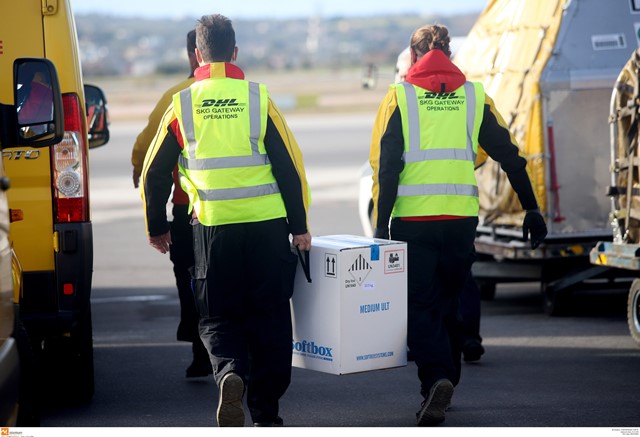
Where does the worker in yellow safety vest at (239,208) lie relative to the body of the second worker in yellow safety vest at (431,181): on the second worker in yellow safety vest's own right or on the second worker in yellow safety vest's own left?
on the second worker in yellow safety vest's own left

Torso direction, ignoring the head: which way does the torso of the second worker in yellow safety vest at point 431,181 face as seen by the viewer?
away from the camera

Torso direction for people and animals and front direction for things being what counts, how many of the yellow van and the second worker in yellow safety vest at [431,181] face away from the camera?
2

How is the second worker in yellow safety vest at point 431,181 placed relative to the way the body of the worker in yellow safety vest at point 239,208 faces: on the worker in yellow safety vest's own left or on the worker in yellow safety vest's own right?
on the worker in yellow safety vest's own right

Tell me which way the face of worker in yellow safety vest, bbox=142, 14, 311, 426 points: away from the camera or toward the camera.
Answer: away from the camera

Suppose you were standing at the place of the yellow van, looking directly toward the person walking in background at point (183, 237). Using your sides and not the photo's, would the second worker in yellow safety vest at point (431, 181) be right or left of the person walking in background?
right

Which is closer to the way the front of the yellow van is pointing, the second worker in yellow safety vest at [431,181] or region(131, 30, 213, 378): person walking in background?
the person walking in background

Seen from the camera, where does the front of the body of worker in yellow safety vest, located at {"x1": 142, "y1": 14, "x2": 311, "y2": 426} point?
away from the camera

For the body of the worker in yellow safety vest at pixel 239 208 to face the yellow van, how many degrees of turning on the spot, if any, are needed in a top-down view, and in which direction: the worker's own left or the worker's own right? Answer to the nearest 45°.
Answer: approximately 45° to the worker's own left
